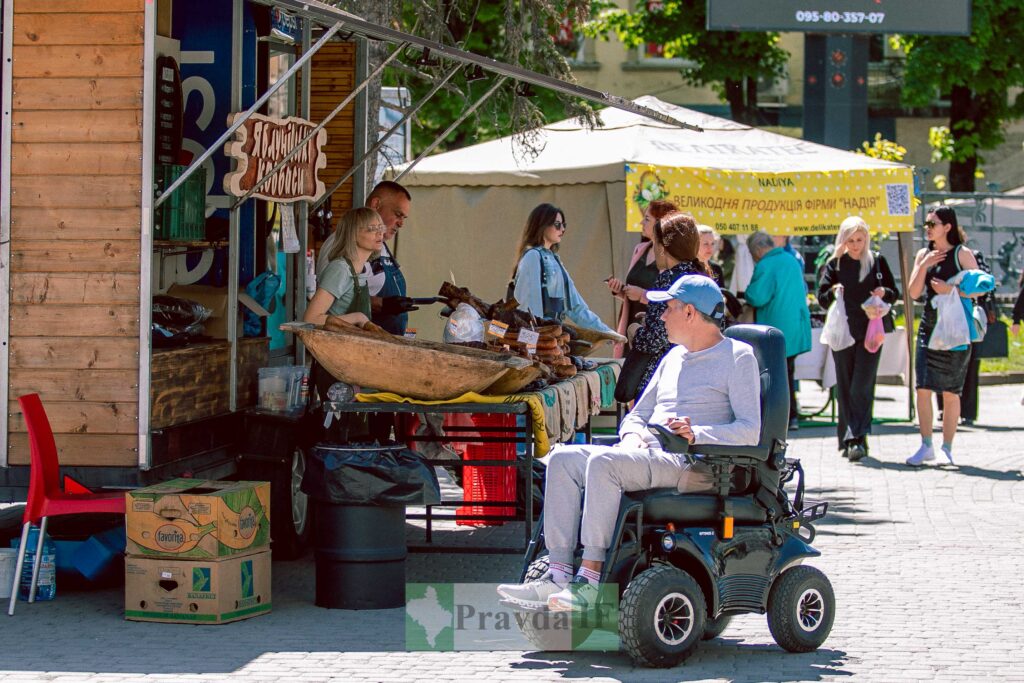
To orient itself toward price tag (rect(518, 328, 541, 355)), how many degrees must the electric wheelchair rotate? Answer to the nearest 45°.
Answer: approximately 90° to its right

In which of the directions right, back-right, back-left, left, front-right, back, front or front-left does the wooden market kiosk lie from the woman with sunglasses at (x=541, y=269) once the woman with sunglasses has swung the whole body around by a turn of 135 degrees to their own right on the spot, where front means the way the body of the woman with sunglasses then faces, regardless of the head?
front-left

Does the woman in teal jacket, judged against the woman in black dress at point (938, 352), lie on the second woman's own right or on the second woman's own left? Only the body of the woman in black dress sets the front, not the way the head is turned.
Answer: on the second woman's own right

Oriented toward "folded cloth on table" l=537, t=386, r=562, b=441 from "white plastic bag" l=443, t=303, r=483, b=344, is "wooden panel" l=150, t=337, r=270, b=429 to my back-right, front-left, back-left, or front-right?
back-right

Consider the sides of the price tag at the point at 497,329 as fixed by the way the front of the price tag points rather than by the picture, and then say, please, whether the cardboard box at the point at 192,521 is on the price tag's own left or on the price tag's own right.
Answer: on the price tag's own right

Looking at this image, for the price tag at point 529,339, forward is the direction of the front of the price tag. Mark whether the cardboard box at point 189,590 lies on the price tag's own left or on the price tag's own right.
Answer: on the price tag's own right

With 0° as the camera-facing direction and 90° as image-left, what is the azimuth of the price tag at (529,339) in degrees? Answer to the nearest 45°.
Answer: approximately 0°

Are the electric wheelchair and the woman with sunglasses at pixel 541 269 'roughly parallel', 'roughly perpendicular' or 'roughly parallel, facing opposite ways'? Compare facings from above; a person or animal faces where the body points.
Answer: roughly perpendicular

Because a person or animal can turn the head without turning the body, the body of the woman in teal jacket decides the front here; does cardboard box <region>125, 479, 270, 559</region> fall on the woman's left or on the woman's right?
on the woman's left

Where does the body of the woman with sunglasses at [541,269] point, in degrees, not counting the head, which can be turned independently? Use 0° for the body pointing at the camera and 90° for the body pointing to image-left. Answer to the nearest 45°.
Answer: approximately 315°

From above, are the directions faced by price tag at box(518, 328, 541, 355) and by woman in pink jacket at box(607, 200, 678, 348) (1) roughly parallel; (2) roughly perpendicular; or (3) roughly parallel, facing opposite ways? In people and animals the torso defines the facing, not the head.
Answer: roughly perpendicular

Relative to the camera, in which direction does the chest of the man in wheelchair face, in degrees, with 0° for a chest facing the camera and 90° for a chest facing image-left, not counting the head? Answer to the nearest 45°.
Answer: approximately 45°
